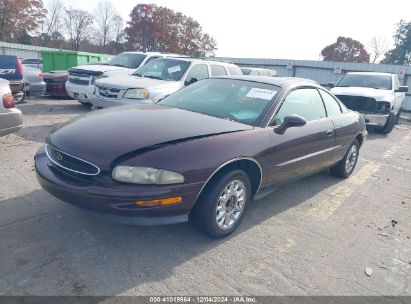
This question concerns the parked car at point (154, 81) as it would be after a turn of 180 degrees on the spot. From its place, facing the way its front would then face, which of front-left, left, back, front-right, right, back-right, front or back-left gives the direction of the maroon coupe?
back-right

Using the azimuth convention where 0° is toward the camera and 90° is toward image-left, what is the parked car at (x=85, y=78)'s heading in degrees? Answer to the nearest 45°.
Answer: approximately 45°

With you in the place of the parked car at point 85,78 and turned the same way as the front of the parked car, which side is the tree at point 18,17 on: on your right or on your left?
on your right

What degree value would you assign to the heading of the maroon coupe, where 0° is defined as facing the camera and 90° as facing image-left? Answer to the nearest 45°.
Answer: approximately 45°

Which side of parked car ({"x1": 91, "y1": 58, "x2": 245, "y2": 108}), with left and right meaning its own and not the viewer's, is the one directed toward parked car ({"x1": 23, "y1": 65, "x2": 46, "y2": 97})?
right

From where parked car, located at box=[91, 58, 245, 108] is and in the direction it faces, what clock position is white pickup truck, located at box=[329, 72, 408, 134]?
The white pickup truck is roughly at 7 o'clock from the parked car.

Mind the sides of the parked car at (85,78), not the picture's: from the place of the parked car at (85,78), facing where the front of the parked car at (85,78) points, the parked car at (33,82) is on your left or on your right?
on your right

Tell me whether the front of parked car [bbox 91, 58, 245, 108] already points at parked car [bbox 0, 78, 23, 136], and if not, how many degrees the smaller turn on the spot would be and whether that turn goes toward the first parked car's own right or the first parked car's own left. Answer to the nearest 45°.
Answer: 0° — it already faces it
